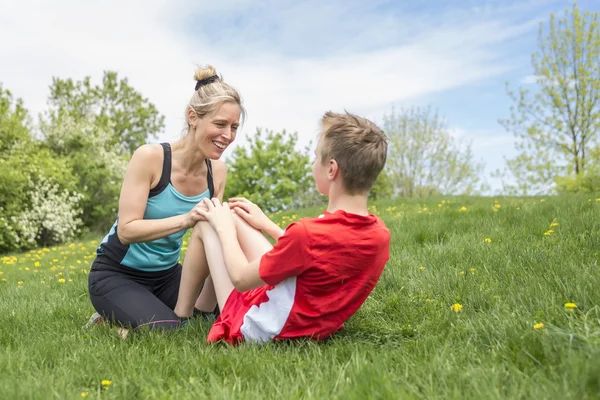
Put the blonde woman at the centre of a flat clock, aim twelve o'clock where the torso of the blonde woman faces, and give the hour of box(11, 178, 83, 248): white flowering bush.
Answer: The white flowering bush is roughly at 7 o'clock from the blonde woman.

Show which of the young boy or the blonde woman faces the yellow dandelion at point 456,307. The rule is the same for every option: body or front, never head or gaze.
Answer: the blonde woman

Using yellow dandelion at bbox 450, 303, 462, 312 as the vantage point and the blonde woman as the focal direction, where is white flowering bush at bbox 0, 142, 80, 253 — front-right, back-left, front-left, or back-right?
front-right

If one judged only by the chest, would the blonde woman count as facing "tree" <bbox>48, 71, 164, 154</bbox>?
no

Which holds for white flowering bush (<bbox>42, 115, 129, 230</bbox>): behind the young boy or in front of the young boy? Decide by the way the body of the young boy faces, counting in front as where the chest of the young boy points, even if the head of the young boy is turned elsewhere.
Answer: in front

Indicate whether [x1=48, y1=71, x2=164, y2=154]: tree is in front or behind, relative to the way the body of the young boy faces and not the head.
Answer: in front

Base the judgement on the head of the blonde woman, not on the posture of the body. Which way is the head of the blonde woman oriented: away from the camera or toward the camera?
toward the camera

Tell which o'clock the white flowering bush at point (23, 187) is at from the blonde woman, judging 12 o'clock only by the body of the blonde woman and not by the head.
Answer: The white flowering bush is roughly at 7 o'clock from the blonde woman.

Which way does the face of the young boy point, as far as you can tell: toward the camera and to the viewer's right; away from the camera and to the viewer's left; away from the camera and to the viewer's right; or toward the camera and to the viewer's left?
away from the camera and to the viewer's left

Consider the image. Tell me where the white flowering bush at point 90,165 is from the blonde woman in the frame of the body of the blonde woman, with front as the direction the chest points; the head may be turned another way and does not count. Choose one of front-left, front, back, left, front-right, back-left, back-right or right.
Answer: back-left

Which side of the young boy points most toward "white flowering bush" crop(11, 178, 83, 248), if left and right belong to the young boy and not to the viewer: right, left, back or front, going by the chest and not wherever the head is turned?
front

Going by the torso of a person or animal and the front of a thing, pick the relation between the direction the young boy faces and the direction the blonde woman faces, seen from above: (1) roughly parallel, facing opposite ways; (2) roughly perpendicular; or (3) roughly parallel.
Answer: roughly parallel, facing opposite ways

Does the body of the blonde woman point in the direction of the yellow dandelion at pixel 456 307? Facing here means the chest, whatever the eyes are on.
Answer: yes

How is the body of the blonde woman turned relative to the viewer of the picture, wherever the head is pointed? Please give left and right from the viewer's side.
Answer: facing the viewer and to the right of the viewer

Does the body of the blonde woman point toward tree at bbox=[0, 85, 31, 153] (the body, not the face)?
no

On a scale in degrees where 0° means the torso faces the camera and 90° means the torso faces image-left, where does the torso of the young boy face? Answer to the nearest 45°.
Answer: approximately 135°

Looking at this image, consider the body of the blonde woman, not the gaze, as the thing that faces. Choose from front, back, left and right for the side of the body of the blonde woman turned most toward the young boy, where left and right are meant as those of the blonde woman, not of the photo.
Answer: front
